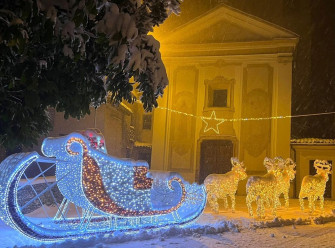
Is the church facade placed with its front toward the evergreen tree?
yes

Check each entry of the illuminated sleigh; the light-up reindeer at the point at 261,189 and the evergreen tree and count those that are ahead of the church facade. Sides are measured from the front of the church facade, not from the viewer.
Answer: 3

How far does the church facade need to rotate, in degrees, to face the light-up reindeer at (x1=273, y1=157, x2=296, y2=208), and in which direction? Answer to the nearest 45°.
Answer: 0° — it already faces it

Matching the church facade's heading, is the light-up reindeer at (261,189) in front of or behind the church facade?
in front

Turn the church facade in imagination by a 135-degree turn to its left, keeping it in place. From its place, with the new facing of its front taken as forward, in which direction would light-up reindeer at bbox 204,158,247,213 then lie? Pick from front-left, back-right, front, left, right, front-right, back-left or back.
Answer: back-right

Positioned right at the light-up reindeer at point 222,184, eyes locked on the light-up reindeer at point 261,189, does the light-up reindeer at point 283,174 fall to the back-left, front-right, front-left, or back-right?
front-left

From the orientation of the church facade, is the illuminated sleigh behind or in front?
in front

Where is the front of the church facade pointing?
toward the camera
